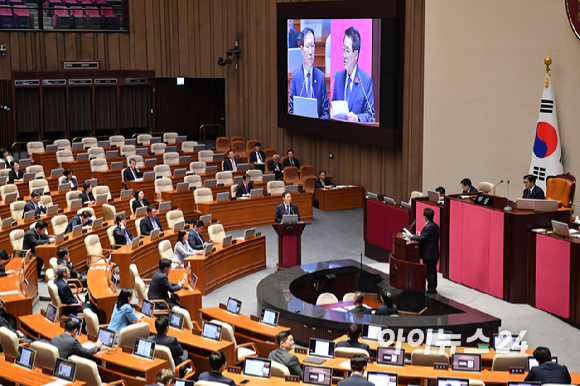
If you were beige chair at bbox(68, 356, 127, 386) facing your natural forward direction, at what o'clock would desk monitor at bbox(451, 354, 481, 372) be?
The desk monitor is roughly at 2 o'clock from the beige chair.

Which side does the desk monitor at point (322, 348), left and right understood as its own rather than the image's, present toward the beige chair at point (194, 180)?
back

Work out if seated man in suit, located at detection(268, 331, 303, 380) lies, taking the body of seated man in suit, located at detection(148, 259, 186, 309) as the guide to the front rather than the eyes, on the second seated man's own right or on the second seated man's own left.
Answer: on the second seated man's own right

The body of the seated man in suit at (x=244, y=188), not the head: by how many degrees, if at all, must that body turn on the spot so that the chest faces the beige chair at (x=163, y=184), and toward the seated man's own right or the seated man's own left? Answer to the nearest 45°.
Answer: approximately 135° to the seated man's own right

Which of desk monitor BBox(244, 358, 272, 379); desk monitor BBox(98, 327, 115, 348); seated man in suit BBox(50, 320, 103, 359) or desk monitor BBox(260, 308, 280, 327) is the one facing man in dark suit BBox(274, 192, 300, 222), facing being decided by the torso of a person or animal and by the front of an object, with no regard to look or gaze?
the seated man in suit

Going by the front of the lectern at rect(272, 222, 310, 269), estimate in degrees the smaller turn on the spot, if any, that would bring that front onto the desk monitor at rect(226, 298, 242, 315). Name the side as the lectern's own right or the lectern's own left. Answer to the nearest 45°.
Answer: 0° — it already faces it

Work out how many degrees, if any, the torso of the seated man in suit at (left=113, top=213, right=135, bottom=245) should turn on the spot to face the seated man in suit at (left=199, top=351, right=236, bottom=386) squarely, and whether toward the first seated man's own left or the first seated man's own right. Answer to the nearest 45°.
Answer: approximately 45° to the first seated man's own right

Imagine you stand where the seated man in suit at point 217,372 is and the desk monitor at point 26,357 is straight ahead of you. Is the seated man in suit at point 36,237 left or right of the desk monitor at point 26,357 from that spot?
right

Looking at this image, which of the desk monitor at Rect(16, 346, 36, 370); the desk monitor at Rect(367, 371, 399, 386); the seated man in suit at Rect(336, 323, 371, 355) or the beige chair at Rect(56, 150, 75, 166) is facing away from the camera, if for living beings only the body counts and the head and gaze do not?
the seated man in suit

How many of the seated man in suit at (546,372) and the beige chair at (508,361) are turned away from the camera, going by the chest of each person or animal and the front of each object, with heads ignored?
2

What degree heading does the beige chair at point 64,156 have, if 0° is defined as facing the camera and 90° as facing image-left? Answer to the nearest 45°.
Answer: approximately 315°
